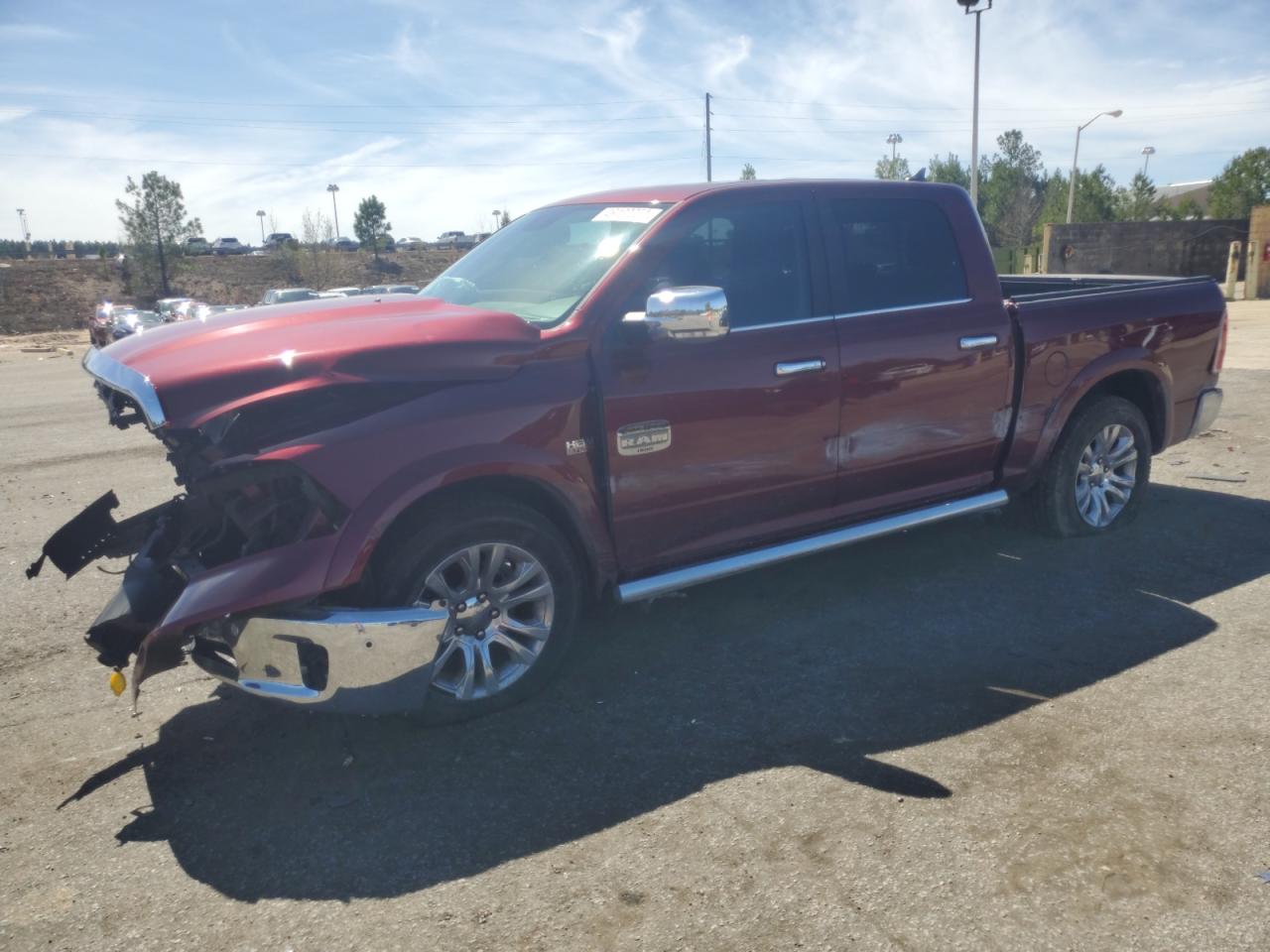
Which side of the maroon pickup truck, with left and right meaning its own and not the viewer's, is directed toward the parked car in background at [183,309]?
right

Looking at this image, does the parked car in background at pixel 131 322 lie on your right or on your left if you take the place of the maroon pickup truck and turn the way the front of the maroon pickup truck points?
on your right

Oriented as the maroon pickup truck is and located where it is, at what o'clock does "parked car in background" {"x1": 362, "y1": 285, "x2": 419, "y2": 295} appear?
The parked car in background is roughly at 4 o'clock from the maroon pickup truck.

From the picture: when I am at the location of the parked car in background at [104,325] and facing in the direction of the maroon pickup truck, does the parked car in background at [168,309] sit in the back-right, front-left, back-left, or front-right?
back-left

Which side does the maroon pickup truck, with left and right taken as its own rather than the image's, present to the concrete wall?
back

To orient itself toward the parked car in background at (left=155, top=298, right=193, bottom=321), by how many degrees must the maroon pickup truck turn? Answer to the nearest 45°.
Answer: approximately 90° to its right

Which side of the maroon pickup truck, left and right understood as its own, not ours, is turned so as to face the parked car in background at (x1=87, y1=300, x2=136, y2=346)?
right

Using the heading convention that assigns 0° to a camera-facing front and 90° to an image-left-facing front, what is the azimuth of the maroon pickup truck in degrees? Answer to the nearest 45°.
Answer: approximately 45°
